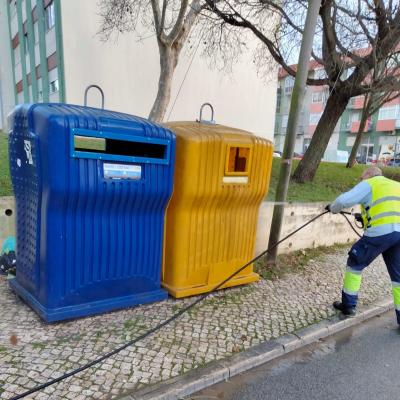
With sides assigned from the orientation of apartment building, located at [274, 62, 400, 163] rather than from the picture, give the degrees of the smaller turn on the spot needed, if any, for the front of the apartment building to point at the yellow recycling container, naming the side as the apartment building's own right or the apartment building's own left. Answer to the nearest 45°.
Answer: approximately 45° to the apartment building's own left

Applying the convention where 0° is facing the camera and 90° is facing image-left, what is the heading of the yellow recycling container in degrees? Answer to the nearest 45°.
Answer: approximately 315°

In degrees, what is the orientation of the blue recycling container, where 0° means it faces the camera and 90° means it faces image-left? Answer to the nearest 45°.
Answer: approximately 315°

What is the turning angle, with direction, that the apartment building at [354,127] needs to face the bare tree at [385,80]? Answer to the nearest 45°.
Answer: approximately 45° to its left

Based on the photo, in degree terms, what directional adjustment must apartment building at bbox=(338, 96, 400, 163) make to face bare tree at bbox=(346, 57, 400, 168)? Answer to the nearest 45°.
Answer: approximately 45° to its left

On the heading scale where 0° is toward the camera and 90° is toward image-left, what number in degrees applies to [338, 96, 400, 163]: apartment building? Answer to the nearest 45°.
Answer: approximately 45°

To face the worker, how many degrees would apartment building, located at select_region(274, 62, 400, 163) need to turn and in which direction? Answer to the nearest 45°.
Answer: approximately 45° to its left

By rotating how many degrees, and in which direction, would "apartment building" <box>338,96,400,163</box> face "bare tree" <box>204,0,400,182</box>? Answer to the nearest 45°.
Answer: approximately 45° to its left

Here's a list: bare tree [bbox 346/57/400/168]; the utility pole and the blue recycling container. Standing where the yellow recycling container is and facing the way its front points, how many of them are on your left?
2

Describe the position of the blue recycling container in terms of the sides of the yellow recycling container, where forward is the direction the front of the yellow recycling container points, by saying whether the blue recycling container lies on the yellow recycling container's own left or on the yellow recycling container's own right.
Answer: on the yellow recycling container's own right
